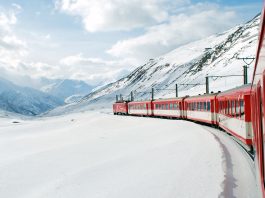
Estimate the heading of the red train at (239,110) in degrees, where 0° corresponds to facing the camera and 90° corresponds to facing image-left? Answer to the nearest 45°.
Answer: approximately 135°
